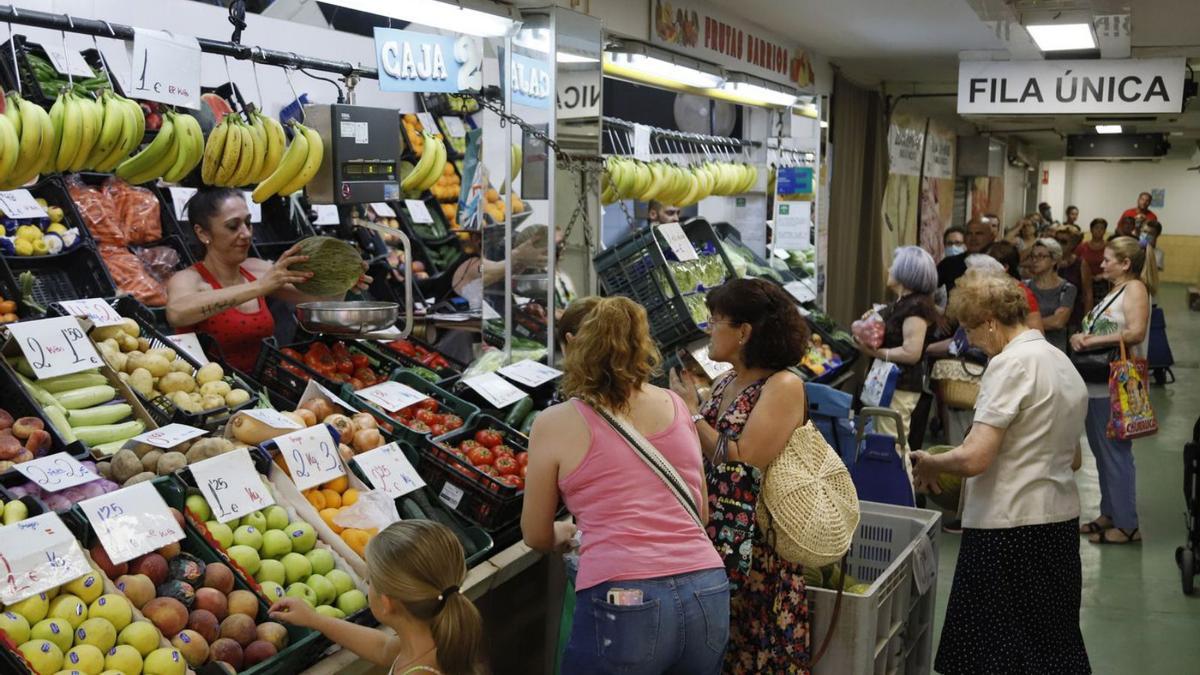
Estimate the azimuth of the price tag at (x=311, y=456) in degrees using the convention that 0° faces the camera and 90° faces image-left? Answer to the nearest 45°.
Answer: approximately 0°

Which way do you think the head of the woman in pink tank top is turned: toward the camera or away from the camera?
away from the camera

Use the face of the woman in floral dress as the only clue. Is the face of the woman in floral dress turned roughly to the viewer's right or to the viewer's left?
to the viewer's left

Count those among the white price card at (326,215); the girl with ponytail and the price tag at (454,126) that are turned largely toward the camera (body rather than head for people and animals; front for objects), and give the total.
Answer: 2

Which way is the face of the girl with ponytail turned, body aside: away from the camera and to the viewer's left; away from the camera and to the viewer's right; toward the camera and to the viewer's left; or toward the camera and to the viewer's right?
away from the camera and to the viewer's left

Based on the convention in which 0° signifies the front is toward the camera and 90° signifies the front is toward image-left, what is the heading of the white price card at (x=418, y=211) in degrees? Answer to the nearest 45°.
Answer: approximately 0°

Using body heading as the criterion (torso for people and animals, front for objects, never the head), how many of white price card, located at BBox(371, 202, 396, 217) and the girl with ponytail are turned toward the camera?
1

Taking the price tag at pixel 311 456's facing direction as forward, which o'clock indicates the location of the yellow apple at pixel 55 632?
The yellow apple is roughly at 1 o'clock from the price tag.

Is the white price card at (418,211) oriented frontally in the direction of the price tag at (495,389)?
yes

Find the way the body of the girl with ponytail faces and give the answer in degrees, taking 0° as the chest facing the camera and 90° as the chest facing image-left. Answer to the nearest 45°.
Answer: approximately 135°
